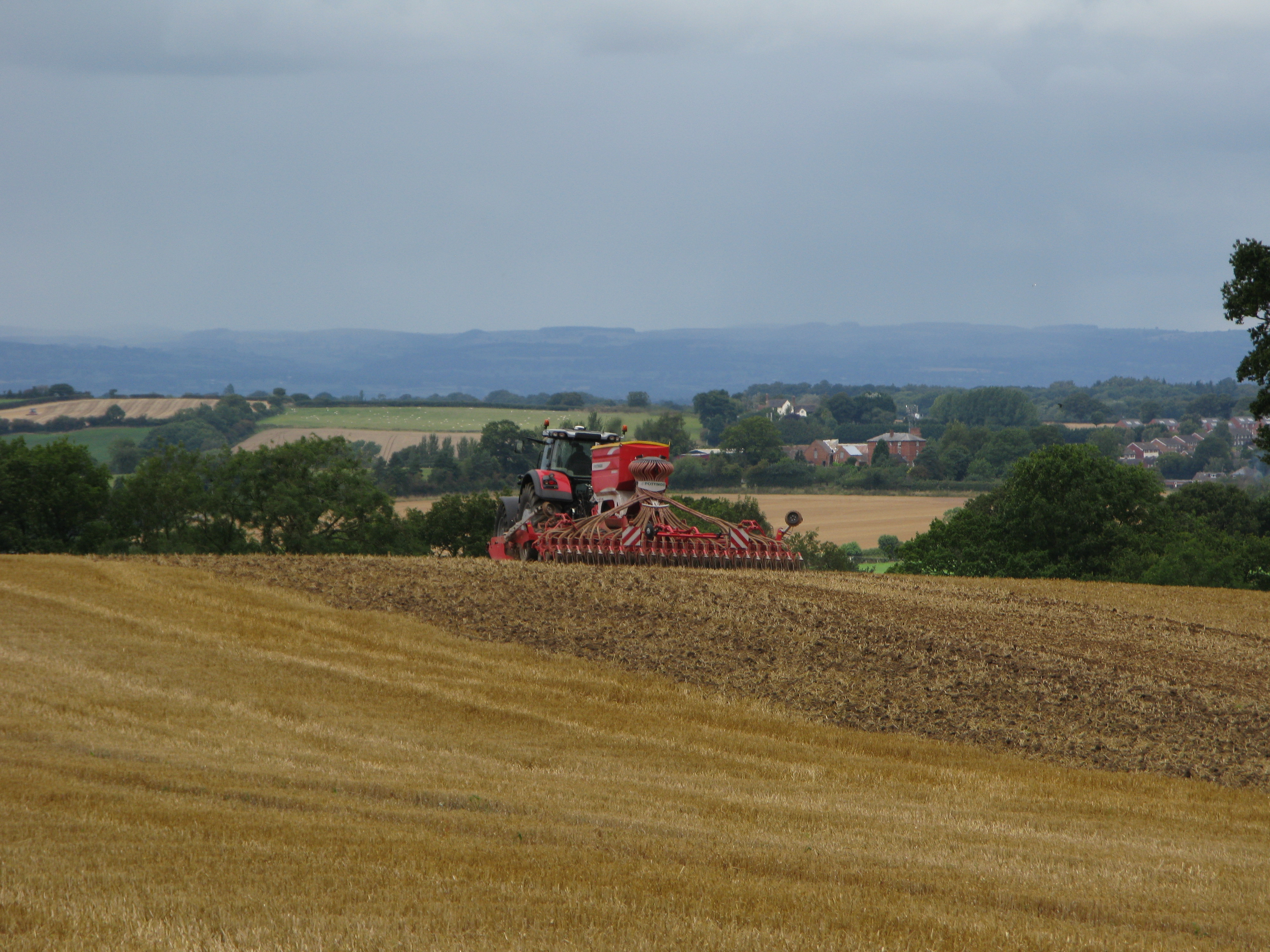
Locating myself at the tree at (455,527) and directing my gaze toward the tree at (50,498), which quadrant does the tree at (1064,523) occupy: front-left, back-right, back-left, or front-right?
back-left

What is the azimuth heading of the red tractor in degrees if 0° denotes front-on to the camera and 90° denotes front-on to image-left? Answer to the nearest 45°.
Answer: approximately 135°

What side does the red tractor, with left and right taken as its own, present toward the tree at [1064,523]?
right

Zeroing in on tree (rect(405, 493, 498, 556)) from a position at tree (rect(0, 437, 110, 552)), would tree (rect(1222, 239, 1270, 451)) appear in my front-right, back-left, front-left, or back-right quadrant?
front-right

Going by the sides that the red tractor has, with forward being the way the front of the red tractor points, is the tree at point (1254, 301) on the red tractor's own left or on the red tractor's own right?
on the red tractor's own right
